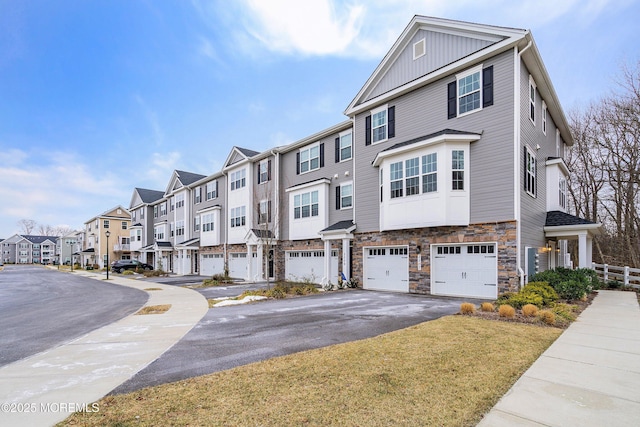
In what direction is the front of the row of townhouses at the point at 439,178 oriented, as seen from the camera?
facing the viewer and to the left of the viewer

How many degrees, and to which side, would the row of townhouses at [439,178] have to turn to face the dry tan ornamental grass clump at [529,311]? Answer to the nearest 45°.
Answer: approximately 45° to its left

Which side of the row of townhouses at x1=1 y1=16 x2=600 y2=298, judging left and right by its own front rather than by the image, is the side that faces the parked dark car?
right

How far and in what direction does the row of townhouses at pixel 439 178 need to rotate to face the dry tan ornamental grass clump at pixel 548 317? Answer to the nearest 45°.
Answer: approximately 45° to its left

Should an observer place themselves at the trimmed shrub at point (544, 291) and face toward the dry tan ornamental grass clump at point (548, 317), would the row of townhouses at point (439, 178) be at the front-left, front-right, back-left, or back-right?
back-right
